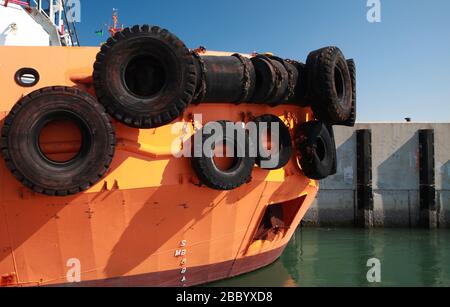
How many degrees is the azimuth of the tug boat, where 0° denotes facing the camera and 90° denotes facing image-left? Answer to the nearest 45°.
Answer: approximately 270°
